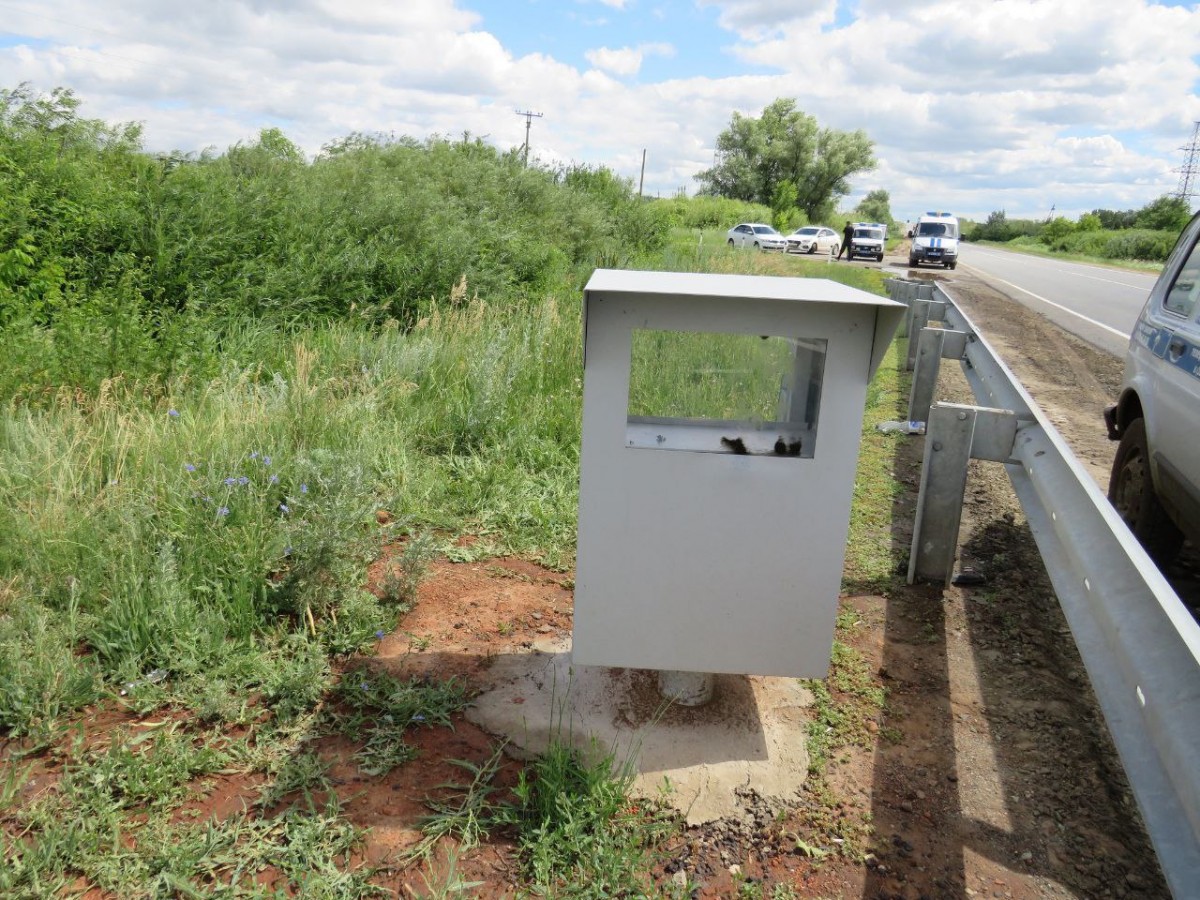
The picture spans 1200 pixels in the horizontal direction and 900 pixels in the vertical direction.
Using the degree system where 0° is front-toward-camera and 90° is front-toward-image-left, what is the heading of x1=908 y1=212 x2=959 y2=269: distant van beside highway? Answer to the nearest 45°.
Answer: approximately 0°

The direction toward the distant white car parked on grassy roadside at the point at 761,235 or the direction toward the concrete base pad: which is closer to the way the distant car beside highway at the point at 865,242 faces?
the concrete base pad

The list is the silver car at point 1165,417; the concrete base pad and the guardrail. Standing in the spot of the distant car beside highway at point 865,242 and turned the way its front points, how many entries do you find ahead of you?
3

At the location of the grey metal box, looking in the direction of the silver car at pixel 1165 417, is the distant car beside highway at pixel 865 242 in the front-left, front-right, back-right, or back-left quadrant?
front-left

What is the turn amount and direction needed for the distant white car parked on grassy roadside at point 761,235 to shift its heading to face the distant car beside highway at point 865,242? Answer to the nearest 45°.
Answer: approximately 45° to its left

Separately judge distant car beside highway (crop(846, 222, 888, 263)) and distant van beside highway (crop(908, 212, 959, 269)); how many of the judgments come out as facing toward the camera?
2

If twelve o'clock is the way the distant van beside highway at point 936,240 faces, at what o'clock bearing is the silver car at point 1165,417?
The silver car is roughly at 12 o'clock from the distant van beside highway.

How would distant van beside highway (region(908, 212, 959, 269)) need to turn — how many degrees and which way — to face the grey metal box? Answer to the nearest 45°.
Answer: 0° — it already faces it

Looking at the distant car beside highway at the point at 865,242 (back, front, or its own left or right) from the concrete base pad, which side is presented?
front

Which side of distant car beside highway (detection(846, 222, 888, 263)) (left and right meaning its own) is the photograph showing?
front

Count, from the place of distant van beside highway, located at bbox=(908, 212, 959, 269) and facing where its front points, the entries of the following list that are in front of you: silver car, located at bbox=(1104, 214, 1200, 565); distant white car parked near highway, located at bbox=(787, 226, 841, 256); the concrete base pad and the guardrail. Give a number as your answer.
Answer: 3
